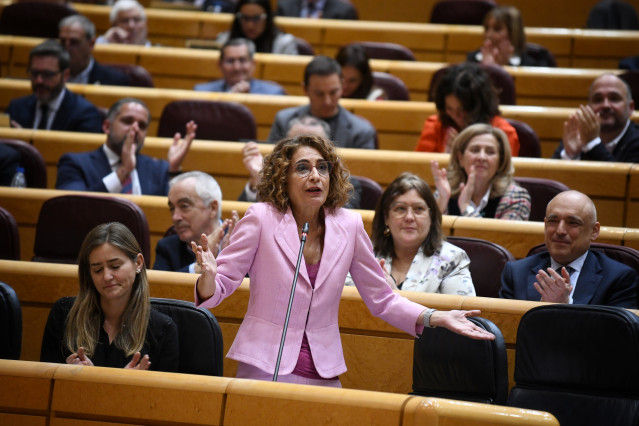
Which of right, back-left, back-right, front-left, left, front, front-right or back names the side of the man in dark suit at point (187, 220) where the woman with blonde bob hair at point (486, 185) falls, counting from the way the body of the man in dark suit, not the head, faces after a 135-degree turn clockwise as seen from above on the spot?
right

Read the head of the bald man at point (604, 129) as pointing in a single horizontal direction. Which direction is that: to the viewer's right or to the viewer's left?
to the viewer's left

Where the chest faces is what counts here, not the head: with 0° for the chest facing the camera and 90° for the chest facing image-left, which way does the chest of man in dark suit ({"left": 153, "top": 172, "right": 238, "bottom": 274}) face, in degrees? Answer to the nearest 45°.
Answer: approximately 45°

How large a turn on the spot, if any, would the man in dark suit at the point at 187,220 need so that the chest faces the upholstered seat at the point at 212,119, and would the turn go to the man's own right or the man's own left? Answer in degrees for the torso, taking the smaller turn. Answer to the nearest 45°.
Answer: approximately 135° to the man's own right

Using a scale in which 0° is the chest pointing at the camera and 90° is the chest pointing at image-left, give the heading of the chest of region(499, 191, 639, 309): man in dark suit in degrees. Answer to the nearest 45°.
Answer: approximately 45°

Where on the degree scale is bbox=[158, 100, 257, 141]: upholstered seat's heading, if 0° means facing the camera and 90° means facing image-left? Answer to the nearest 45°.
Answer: approximately 0°

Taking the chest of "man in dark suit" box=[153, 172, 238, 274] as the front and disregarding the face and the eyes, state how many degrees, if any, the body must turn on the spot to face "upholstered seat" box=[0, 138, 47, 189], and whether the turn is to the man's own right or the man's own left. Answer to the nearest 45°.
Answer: approximately 90° to the man's own right

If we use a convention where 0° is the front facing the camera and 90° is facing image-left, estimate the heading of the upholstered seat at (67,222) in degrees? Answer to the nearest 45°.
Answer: approximately 0°

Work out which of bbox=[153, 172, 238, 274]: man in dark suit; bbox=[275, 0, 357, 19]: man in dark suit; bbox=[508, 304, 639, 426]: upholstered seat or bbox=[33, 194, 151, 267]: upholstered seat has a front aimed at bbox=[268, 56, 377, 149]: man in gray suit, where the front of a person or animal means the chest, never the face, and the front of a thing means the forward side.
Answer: bbox=[275, 0, 357, 19]: man in dark suit

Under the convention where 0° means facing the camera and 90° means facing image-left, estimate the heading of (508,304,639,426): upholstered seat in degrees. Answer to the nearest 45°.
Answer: approximately 45°

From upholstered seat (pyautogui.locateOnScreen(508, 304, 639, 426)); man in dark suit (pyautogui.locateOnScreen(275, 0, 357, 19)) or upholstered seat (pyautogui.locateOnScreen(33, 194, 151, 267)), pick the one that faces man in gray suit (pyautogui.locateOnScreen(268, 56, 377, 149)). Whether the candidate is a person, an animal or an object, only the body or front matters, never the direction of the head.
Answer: man in dark suit (pyautogui.locateOnScreen(275, 0, 357, 19))
